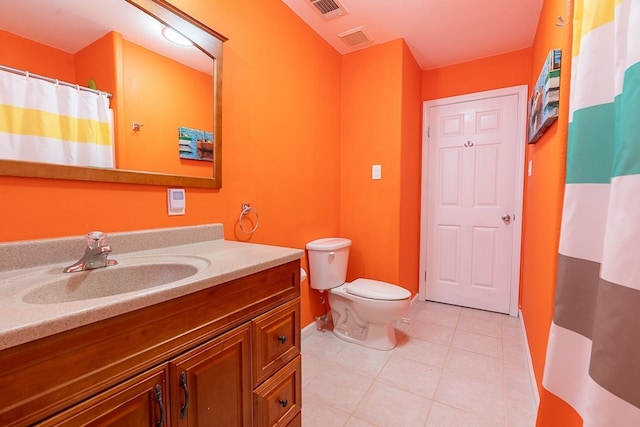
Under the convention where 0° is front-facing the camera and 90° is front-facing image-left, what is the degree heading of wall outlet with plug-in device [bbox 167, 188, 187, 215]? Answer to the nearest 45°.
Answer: approximately 315°

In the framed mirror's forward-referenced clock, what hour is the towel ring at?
The towel ring is roughly at 10 o'clock from the framed mirror.

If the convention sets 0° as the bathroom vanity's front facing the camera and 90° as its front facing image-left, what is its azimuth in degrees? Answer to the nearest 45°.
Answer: approximately 315°

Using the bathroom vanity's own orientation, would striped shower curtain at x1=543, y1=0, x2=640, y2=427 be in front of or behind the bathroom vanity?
in front

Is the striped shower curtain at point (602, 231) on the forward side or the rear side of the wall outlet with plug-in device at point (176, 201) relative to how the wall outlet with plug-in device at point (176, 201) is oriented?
on the forward side

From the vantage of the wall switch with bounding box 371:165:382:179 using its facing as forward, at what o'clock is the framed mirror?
The framed mirror is roughly at 1 o'clock from the wall switch.

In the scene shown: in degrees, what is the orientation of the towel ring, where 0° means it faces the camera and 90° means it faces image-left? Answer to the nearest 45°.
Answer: approximately 315°

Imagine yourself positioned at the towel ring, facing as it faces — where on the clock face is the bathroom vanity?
The bathroom vanity is roughly at 2 o'clock from the towel ring.
